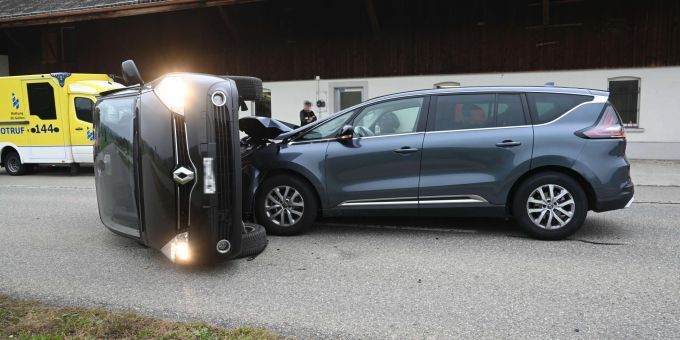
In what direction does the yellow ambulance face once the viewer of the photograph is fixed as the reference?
facing to the right of the viewer

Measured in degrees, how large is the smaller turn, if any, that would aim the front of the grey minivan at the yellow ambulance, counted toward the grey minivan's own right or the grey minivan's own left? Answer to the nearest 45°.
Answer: approximately 45° to the grey minivan's own right

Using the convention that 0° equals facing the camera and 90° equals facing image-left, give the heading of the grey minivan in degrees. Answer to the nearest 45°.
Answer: approximately 90°

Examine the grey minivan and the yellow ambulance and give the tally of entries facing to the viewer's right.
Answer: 1
